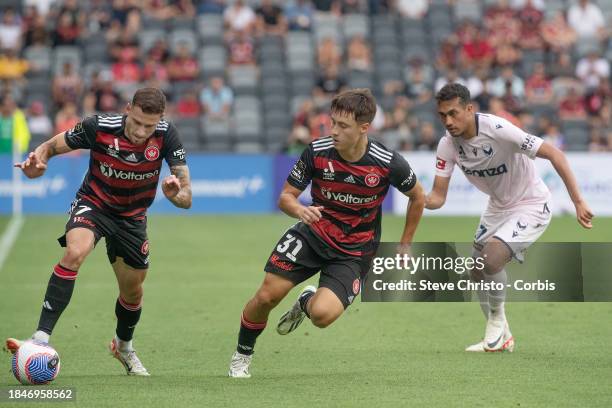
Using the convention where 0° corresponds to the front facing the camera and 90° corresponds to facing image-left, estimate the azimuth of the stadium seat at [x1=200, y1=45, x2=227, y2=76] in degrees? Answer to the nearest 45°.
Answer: approximately 0°

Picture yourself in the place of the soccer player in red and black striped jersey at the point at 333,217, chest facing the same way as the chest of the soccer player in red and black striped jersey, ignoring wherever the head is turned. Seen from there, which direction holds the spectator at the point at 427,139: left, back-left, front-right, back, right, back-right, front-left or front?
back

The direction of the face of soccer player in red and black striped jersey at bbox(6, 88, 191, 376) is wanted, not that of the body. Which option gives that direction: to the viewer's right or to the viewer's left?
to the viewer's left

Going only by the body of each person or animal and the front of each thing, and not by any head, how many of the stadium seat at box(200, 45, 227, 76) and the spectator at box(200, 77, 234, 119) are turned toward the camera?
2

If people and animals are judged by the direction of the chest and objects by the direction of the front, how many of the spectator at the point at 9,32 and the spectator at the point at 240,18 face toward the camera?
2

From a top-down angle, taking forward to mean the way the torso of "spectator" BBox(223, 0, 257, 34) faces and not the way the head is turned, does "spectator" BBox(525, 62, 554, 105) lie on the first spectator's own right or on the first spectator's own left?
on the first spectator's own left

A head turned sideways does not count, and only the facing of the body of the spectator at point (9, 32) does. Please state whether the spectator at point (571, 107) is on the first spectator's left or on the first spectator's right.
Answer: on the first spectator's left

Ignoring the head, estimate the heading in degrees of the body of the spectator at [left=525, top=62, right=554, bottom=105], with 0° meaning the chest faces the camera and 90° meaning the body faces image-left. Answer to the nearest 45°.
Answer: approximately 0°

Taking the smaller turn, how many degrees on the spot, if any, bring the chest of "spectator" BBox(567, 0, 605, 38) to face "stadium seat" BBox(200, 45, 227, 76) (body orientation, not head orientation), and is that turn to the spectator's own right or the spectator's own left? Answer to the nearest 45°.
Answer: approximately 45° to the spectator's own right

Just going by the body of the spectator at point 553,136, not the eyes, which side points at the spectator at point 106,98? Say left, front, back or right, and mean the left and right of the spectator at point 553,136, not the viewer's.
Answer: right

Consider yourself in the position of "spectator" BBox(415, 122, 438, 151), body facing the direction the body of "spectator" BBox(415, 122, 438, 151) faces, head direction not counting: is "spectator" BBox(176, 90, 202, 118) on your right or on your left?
on your right

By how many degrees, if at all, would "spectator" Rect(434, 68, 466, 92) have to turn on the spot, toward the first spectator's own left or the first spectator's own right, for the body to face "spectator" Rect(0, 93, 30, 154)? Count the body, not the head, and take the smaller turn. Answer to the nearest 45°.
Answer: approximately 45° to the first spectator's own right
